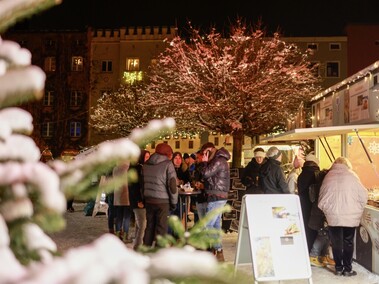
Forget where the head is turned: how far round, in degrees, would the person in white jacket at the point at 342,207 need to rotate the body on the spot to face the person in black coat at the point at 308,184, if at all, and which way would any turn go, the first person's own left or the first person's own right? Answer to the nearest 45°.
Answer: approximately 45° to the first person's own left

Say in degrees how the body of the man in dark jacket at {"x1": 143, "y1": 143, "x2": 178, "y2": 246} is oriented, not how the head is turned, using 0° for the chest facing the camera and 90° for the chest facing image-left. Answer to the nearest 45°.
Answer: approximately 225°

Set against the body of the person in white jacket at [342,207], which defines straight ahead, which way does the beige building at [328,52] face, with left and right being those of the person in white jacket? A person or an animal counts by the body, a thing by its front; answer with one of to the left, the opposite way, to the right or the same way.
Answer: the opposite way

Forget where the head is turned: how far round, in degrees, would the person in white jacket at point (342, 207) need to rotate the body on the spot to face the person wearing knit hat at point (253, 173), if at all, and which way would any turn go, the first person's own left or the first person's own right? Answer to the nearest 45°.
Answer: approximately 45° to the first person's own left

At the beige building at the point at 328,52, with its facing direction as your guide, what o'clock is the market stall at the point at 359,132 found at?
The market stall is roughly at 12 o'clock from the beige building.

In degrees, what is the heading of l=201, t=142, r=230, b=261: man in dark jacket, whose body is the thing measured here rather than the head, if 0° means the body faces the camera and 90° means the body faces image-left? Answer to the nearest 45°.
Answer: approximately 90°

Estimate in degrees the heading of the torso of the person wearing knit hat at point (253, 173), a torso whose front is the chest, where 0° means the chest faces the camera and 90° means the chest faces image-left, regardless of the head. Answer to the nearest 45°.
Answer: approximately 315°

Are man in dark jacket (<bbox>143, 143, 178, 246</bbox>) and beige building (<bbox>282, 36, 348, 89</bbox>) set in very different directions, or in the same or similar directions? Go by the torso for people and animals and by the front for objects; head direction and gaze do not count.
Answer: very different directions

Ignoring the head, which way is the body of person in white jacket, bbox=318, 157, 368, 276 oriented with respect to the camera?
away from the camera

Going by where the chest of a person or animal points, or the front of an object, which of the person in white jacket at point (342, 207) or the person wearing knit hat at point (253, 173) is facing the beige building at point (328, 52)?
the person in white jacket

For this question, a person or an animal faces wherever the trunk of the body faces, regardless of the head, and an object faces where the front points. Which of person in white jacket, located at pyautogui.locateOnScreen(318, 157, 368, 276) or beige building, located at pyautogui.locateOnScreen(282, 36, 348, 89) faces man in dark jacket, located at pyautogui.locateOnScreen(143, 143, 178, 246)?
the beige building

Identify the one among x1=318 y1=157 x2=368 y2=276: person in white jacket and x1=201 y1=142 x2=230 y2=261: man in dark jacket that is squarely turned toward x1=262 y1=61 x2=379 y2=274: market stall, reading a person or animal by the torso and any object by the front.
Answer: the person in white jacket
